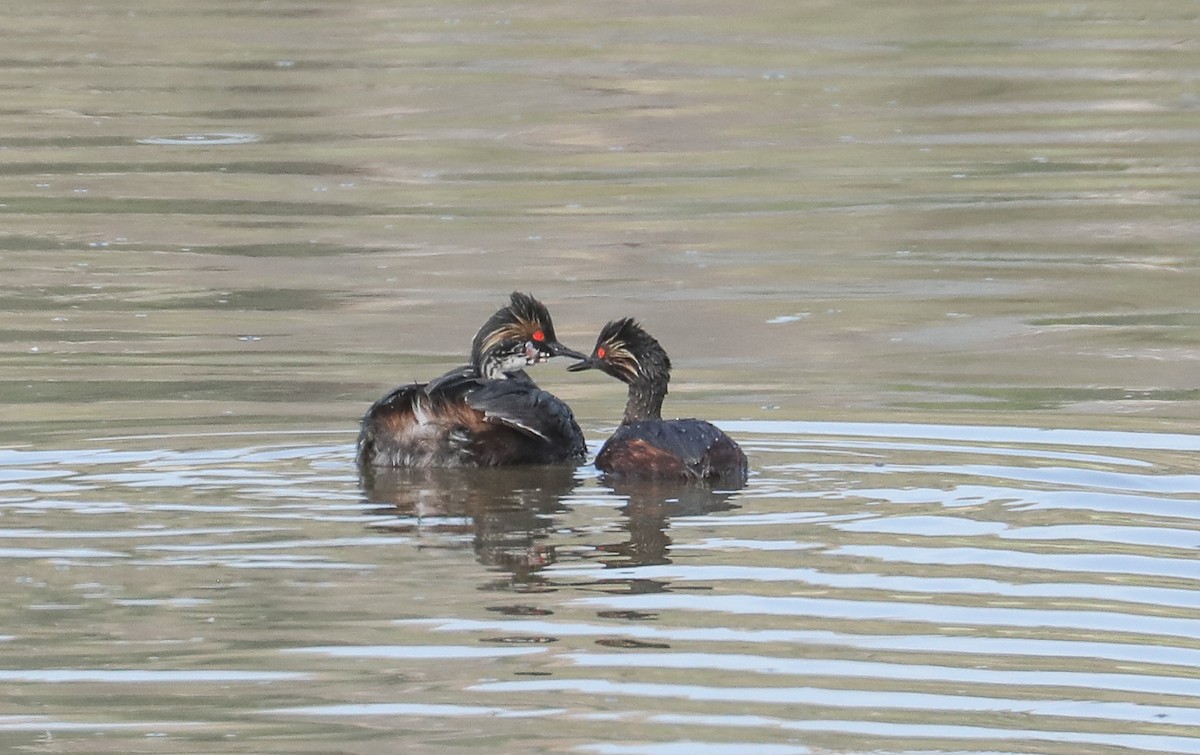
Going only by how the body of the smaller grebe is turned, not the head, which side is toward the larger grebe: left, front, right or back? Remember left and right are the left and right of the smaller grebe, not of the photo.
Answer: front

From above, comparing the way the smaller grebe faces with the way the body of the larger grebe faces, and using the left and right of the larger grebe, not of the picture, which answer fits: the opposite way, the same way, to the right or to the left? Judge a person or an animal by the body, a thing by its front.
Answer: the opposite way

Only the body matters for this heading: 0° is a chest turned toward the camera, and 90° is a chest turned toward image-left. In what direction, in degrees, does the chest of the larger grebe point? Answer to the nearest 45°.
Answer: approximately 270°

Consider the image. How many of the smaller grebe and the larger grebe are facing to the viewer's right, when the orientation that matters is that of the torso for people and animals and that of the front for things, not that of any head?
1

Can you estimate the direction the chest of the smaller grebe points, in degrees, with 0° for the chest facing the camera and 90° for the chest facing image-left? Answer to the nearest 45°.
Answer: approximately 90°

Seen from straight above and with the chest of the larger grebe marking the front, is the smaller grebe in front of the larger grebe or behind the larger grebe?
in front
